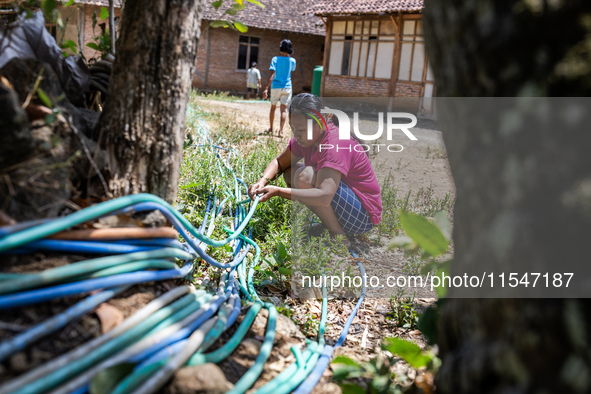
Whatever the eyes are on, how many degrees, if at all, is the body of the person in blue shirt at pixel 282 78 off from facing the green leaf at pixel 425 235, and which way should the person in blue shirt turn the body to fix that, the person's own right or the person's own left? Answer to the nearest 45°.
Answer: approximately 180°

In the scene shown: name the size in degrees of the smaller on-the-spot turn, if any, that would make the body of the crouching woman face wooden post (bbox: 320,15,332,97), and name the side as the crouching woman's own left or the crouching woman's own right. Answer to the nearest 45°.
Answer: approximately 135° to the crouching woman's own right

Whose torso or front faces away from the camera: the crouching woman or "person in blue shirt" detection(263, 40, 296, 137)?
the person in blue shirt

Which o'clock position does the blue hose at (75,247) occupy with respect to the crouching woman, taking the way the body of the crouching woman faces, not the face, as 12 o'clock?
The blue hose is roughly at 11 o'clock from the crouching woman.

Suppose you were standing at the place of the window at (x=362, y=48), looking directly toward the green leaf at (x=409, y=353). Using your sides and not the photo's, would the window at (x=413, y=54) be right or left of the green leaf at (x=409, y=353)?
left

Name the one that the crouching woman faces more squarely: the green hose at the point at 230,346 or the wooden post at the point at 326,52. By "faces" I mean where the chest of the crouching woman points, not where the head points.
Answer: the green hose

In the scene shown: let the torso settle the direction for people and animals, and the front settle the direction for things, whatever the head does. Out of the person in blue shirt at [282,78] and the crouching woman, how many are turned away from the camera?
1

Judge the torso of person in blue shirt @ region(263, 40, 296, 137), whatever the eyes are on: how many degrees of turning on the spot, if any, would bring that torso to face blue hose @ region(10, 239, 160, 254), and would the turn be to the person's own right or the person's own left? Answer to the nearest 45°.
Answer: approximately 180°

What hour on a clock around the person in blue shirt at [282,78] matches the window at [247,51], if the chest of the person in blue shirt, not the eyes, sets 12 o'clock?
The window is roughly at 12 o'clock from the person in blue shirt.

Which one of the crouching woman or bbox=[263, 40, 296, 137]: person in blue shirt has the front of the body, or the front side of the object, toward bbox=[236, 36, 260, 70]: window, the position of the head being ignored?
the person in blue shirt

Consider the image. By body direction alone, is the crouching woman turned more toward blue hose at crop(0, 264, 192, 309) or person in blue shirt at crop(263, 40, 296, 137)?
the blue hose

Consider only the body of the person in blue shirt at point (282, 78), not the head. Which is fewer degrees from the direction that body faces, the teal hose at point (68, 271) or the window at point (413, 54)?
the window

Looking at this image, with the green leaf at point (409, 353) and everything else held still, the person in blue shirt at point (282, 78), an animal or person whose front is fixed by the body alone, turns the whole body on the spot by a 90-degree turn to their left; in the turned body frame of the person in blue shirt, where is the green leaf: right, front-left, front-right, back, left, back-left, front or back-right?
left

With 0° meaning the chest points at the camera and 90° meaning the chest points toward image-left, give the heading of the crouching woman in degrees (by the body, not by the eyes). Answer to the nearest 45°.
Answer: approximately 45°

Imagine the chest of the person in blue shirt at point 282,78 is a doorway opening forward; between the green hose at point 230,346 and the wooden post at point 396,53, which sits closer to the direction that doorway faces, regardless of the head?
the wooden post

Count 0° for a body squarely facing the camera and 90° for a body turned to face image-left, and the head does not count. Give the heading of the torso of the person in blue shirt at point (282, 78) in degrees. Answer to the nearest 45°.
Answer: approximately 180°
